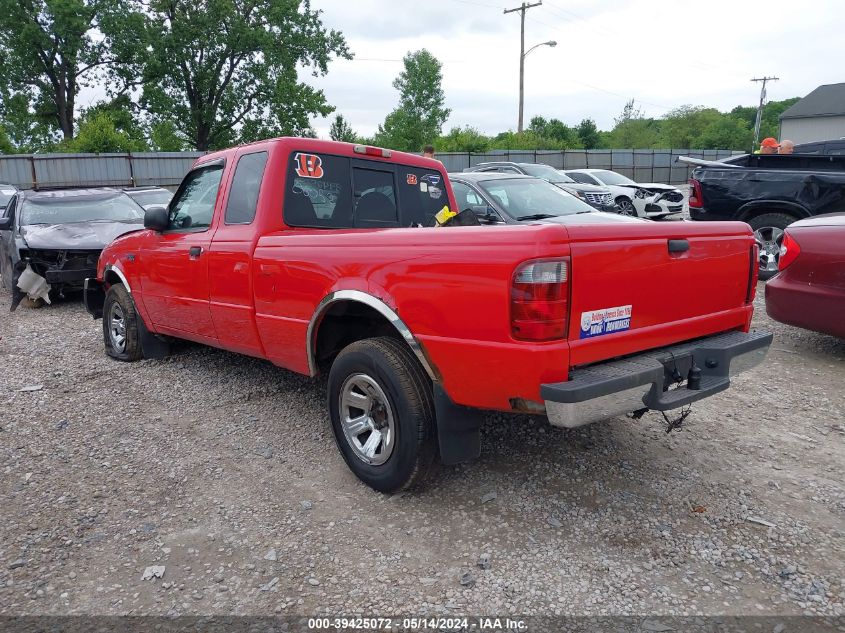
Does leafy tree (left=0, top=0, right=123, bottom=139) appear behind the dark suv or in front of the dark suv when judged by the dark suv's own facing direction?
behind

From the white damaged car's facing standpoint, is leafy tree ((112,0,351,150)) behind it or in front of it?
behind

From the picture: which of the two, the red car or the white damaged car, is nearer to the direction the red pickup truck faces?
the white damaged car

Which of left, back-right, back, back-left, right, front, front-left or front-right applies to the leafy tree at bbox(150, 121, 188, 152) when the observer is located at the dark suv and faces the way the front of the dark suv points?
back

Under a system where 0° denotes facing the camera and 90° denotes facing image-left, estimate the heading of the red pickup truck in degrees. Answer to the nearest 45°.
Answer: approximately 135°

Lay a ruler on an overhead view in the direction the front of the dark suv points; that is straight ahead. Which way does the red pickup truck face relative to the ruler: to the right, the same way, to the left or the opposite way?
the opposite way
